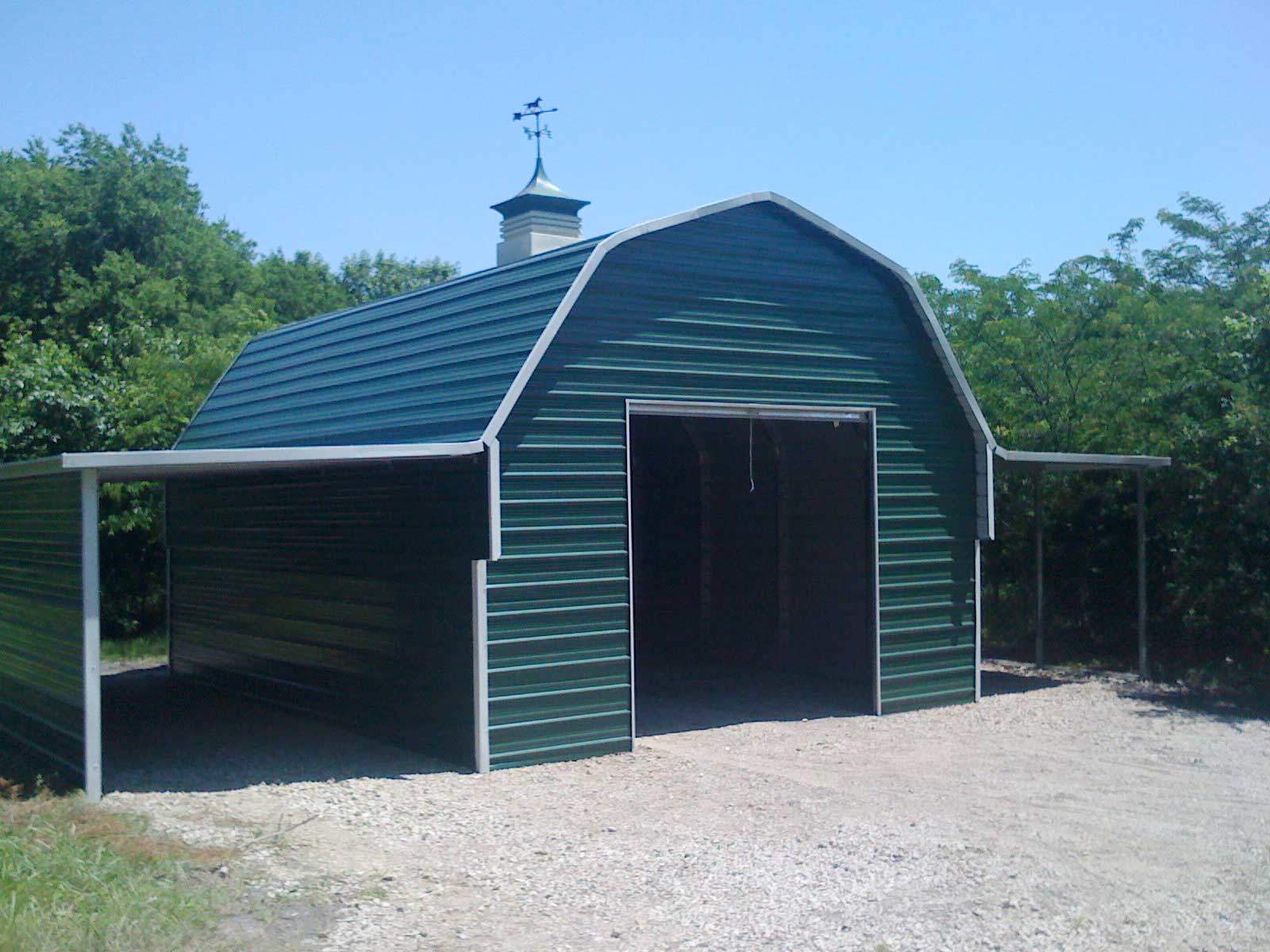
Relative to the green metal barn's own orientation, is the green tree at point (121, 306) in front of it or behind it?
behind

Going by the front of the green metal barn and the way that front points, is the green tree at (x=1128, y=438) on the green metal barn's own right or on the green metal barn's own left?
on the green metal barn's own left

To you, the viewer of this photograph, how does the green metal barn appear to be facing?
facing the viewer and to the right of the viewer

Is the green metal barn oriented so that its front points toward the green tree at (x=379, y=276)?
no
